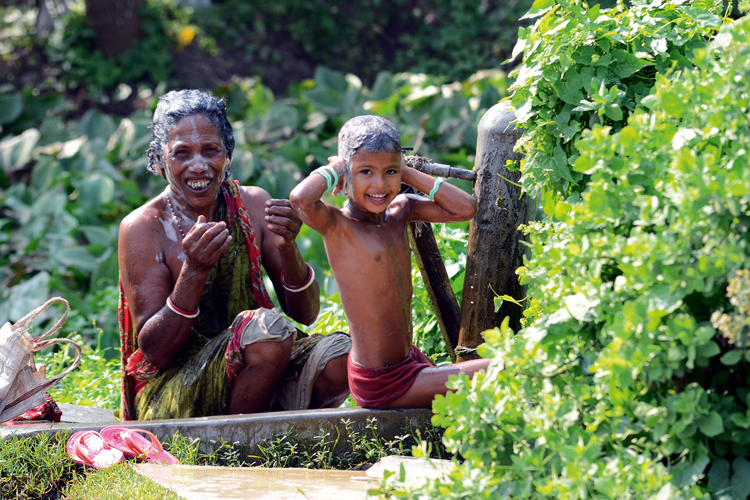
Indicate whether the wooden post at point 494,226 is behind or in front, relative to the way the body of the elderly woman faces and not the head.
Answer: in front

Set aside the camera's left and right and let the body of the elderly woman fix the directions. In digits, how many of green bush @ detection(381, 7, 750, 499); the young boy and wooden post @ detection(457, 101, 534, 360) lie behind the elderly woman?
0

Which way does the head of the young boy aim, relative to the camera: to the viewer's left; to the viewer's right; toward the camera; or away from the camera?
toward the camera

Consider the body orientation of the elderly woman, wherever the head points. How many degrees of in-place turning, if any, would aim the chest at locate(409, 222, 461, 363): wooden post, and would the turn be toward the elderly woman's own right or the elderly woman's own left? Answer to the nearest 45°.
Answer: approximately 45° to the elderly woman's own left

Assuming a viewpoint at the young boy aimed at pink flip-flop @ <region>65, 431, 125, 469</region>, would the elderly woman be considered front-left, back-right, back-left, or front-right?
front-right

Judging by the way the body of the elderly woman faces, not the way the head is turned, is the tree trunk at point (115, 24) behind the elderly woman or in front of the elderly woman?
behind

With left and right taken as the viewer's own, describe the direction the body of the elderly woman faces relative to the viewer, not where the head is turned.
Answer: facing the viewer and to the right of the viewer

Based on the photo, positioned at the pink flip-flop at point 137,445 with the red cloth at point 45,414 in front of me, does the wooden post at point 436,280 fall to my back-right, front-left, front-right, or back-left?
back-right

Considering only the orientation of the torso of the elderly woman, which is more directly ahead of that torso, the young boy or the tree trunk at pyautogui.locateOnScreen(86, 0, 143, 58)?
the young boy
